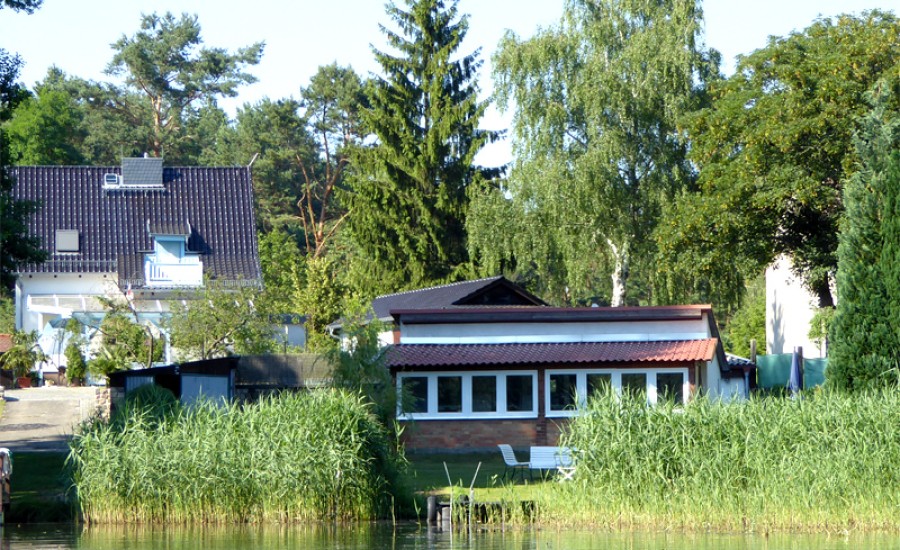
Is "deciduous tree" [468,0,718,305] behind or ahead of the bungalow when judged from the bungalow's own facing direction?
behind

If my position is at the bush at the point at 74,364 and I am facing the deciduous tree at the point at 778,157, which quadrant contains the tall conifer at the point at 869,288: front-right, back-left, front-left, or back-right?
front-right

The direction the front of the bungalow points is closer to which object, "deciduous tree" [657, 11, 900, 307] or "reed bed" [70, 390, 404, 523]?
the reed bed

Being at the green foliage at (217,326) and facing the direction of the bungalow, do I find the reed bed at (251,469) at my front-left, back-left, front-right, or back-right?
front-right

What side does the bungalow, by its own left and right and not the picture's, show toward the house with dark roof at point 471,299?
back

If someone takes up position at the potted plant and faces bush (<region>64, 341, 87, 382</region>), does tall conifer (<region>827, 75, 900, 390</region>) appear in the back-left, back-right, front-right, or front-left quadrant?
front-right

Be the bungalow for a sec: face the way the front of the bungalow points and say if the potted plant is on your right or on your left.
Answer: on your right

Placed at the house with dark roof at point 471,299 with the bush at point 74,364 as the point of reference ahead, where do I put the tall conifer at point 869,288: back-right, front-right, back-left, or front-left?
back-left

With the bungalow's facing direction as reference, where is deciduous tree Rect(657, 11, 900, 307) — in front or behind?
behind

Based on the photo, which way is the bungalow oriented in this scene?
toward the camera

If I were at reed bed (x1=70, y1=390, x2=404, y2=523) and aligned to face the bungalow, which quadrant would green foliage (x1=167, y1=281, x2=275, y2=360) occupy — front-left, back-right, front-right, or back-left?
front-left

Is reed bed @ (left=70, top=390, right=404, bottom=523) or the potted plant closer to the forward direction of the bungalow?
the reed bed

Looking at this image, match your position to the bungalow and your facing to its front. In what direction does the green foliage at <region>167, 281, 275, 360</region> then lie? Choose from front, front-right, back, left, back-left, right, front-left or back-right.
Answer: back-right

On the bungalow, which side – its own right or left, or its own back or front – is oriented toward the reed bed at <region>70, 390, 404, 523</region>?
front

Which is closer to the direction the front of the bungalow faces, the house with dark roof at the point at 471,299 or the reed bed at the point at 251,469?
the reed bed

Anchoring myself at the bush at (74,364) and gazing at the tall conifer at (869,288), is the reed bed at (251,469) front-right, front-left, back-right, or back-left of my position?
front-right

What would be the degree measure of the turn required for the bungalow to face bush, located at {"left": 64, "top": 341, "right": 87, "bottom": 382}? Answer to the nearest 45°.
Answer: approximately 135° to its right
